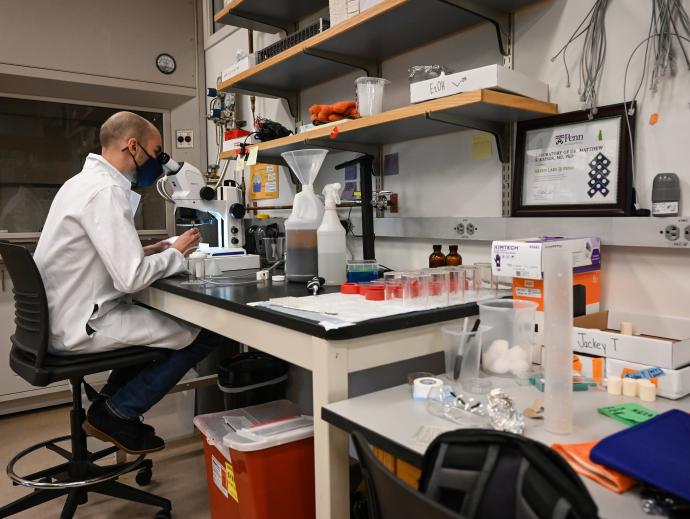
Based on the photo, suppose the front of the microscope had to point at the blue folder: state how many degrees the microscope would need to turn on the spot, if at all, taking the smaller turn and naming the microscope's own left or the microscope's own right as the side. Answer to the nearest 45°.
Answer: approximately 90° to the microscope's own left

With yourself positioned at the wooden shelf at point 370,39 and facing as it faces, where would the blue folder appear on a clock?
The blue folder is roughly at 10 o'clock from the wooden shelf.

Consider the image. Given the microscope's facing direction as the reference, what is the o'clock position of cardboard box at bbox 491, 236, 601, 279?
The cardboard box is roughly at 8 o'clock from the microscope.

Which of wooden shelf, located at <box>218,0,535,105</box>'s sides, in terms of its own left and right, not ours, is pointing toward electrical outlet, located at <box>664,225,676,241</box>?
left

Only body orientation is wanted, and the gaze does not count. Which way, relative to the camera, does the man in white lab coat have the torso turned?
to the viewer's right

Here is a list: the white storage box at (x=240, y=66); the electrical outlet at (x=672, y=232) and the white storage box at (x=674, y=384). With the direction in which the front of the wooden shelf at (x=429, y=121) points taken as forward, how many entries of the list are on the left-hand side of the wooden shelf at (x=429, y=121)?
2

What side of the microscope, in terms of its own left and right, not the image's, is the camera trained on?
left

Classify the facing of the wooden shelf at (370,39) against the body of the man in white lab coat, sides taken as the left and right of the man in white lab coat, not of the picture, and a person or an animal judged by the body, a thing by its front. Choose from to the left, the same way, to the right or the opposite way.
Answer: the opposite way

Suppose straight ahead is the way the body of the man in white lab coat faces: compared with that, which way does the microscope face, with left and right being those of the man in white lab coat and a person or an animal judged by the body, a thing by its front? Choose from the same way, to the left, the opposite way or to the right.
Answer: the opposite way

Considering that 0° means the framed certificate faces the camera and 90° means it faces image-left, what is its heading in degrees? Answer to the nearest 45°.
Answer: approximately 45°

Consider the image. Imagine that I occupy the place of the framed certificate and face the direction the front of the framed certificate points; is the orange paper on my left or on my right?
on my left

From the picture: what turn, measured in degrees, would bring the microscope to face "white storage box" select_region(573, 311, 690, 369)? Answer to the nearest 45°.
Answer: approximately 135° to its left
